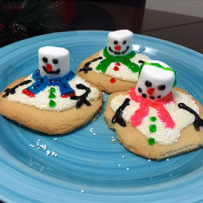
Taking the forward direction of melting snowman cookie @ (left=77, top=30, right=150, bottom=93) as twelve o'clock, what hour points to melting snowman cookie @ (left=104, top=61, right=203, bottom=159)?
melting snowman cookie @ (left=104, top=61, right=203, bottom=159) is roughly at 11 o'clock from melting snowman cookie @ (left=77, top=30, right=150, bottom=93).

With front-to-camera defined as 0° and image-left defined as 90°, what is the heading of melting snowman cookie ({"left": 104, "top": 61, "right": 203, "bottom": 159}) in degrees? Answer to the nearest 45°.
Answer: approximately 0°

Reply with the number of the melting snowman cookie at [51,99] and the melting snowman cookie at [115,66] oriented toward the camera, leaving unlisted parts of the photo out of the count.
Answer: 2

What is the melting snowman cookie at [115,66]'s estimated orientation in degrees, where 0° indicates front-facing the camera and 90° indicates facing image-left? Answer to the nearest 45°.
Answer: approximately 0°

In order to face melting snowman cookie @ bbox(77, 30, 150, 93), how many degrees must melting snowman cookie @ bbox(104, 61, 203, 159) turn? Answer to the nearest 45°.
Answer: approximately 135° to its right

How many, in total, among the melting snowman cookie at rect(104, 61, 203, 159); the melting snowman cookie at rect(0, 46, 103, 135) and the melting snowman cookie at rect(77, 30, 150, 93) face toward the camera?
3
